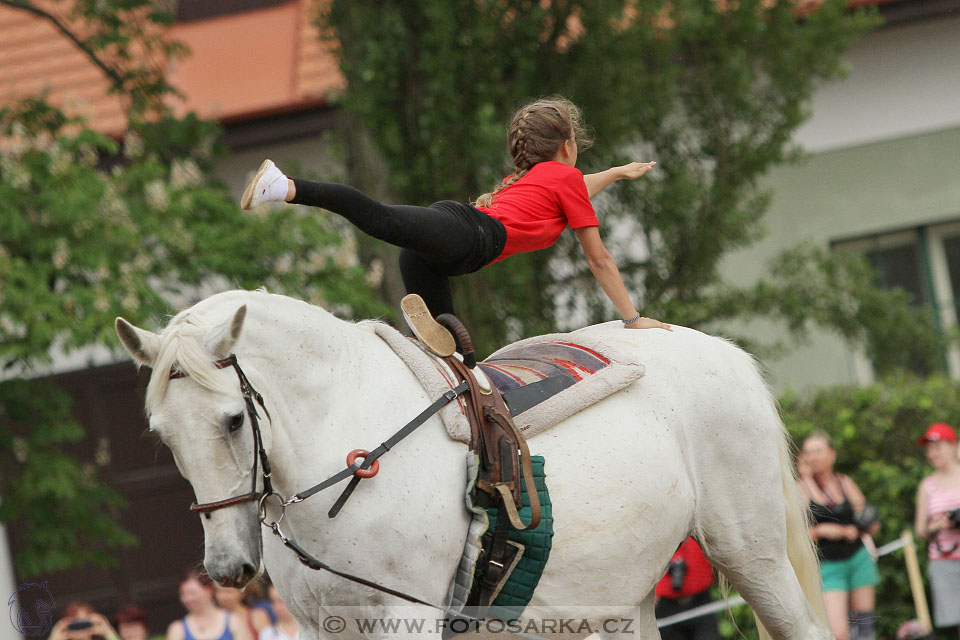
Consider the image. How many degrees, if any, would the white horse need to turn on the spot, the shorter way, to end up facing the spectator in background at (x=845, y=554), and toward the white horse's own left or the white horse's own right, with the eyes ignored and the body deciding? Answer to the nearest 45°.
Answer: approximately 135° to the white horse's own right

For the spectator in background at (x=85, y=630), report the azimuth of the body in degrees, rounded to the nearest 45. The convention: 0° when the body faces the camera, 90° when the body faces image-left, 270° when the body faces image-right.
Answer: approximately 0°

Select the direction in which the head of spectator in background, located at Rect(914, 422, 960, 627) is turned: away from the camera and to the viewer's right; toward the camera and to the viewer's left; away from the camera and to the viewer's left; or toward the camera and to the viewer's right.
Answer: toward the camera and to the viewer's left

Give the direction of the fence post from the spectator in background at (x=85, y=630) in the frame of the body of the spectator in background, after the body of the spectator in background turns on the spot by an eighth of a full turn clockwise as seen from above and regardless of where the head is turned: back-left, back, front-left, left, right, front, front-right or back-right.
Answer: back-left

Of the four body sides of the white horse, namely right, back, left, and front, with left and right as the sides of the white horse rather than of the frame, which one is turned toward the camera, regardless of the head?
left

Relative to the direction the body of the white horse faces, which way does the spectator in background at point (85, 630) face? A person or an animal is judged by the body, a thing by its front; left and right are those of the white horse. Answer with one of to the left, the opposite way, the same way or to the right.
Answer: to the left
